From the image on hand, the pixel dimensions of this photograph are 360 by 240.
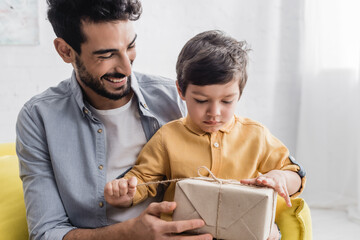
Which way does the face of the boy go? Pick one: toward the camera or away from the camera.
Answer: toward the camera

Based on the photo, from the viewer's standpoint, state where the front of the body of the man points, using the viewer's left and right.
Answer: facing the viewer and to the right of the viewer

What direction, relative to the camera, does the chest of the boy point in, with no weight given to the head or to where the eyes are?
toward the camera

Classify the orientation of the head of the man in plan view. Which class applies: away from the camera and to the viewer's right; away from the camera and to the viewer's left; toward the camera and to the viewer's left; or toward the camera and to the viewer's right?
toward the camera and to the viewer's right
